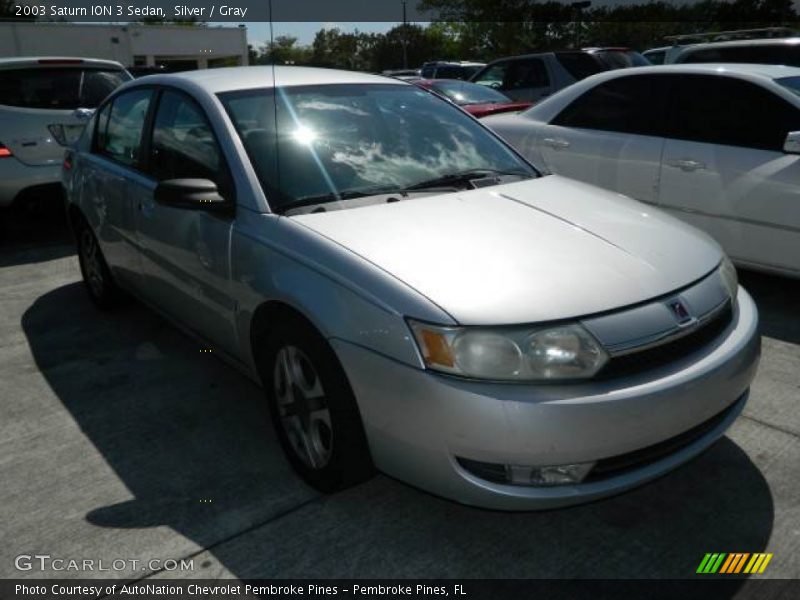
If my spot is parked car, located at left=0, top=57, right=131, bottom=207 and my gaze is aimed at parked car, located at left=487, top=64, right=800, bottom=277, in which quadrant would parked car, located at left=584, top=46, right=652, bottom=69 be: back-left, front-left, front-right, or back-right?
front-left

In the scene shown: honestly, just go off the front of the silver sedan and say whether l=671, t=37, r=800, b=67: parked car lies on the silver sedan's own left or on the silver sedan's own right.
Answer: on the silver sedan's own left

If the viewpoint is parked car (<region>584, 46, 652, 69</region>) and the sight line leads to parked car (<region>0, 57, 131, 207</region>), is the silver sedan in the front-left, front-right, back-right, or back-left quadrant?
front-left

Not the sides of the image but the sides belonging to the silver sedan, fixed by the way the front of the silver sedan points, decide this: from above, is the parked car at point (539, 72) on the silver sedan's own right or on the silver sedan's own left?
on the silver sedan's own left

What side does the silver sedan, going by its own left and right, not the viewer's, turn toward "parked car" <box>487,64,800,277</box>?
left

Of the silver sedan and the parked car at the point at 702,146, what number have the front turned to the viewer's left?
0

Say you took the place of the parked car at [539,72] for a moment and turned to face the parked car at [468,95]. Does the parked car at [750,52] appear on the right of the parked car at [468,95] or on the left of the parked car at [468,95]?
left

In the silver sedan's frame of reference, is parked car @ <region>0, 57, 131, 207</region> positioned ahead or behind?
behind

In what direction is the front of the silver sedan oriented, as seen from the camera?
facing the viewer and to the right of the viewer

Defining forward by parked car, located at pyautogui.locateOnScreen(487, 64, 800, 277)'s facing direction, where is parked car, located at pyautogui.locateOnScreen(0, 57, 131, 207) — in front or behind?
behind

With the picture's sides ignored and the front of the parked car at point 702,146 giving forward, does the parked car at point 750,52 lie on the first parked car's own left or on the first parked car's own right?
on the first parked car's own left

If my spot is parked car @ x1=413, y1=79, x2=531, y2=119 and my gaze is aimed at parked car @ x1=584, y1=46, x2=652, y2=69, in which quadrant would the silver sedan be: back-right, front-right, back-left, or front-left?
back-right

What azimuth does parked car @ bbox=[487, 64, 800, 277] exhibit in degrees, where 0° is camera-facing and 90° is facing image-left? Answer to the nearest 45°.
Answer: approximately 315°
